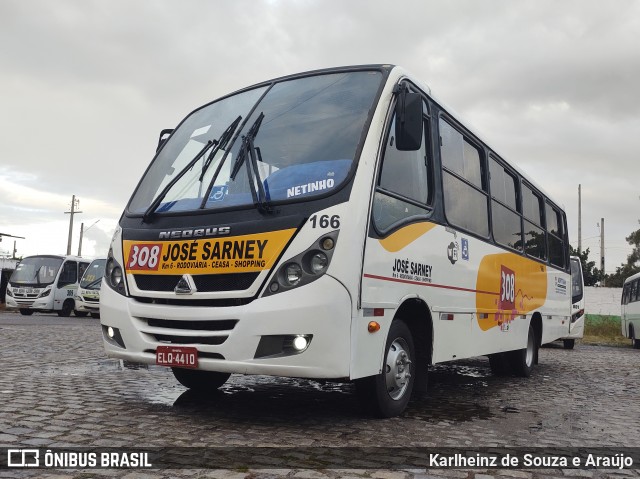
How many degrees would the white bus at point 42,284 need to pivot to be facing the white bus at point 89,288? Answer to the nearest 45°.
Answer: approximately 90° to its left

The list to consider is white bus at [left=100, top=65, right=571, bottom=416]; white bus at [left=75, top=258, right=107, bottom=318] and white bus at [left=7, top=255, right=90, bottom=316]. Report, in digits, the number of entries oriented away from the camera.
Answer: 0

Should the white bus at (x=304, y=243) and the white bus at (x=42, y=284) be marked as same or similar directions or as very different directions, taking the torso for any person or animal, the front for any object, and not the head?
same or similar directions

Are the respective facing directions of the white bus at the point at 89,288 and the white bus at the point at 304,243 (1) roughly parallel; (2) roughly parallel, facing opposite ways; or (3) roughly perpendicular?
roughly parallel

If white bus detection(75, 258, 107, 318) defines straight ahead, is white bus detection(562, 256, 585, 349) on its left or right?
on its left

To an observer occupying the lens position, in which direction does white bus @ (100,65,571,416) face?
facing the viewer and to the left of the viewer

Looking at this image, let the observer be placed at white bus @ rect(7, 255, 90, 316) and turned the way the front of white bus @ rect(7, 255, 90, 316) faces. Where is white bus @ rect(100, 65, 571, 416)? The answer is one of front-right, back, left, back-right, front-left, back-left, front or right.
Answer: front-left

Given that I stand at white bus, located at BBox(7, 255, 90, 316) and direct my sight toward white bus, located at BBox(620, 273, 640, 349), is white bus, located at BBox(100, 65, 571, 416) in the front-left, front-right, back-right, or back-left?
front-right

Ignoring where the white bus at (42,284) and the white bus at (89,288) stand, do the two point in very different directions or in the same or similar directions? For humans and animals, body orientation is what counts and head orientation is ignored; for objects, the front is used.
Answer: same or similar directions

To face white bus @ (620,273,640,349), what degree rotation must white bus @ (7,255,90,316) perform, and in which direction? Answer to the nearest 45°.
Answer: approximately 90° to its left

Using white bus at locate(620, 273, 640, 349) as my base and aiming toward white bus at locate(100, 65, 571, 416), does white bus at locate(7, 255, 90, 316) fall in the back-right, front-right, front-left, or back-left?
front-right

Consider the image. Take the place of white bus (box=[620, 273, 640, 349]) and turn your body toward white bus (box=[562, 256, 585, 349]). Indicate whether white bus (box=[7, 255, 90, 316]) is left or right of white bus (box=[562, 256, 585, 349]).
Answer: right

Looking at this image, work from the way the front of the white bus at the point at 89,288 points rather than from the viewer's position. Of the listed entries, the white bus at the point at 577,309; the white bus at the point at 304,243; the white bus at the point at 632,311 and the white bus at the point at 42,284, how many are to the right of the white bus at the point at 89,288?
1

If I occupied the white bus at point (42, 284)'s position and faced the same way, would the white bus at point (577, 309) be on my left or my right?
on my left

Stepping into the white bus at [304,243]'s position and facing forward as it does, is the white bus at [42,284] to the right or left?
on its right
